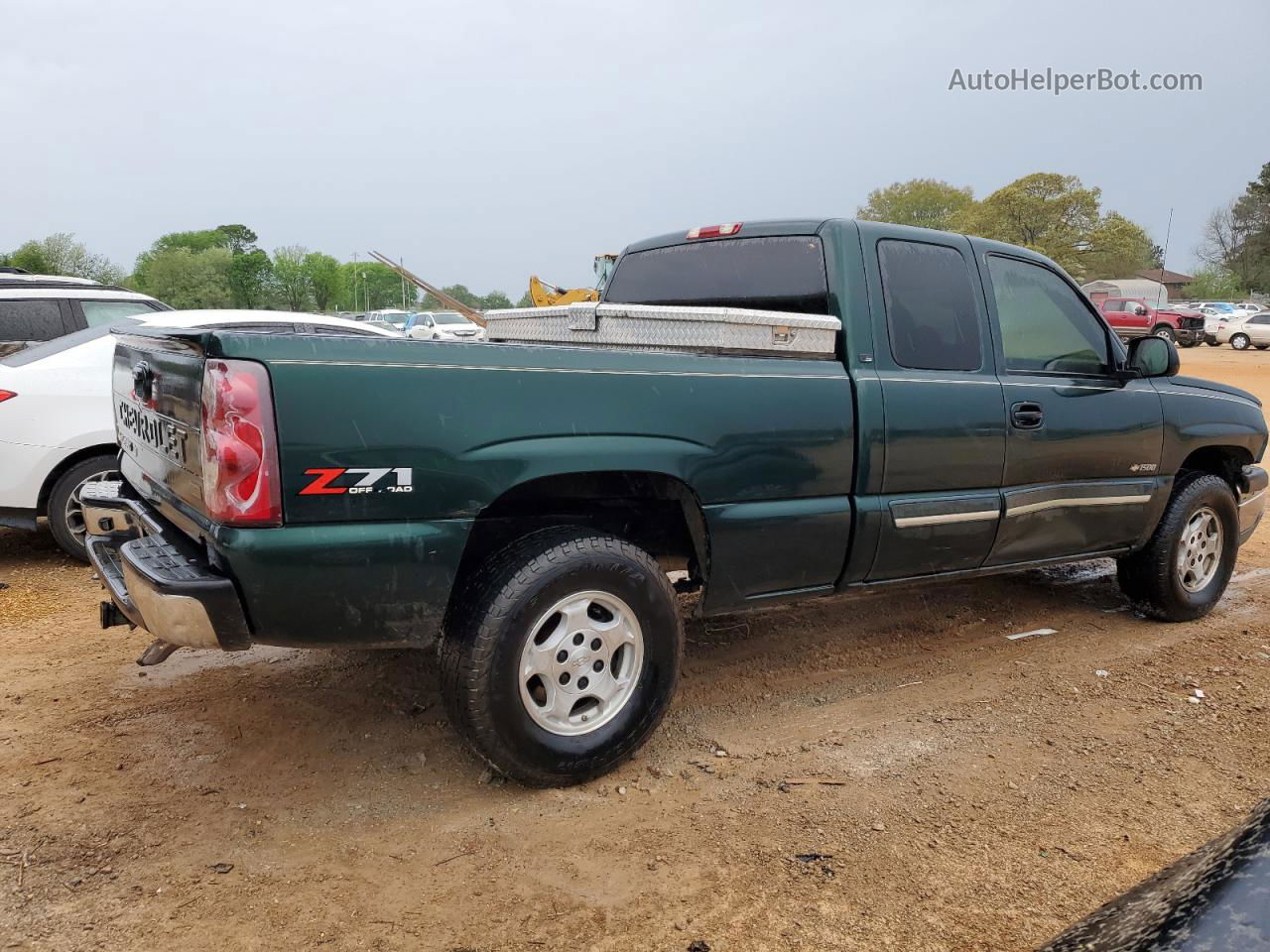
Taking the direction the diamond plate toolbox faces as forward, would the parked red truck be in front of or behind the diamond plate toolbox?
behind

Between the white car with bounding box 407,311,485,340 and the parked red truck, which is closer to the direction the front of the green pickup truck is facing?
the parked red truck

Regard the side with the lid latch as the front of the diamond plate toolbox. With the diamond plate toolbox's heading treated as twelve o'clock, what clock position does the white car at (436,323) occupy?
The white car is roughly at 4 o'clock from the diamond plate toolbox.

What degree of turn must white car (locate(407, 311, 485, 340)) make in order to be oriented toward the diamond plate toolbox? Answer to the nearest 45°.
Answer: approximately 45° to its right

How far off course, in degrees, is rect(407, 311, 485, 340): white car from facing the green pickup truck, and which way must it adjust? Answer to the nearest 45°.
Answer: approximately 45° to its right

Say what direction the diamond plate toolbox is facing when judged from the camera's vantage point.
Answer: facing the viewer and to the left of the viewer

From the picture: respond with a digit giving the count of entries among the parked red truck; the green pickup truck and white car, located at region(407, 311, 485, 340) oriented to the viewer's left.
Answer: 0

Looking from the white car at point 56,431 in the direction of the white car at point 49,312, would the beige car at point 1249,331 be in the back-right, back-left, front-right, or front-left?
front-right

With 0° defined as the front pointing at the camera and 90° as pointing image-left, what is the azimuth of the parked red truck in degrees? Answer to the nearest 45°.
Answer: approximately 315°

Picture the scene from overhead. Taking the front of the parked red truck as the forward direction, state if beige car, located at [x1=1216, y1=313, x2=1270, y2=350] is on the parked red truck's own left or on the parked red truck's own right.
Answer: on the parked red truck's own left

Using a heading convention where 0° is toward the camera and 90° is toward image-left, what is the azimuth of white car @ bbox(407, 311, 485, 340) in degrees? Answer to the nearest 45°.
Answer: approximately 315°

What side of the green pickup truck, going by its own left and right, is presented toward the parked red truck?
front

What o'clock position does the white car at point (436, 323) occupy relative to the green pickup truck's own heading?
The white car is roughly at 10 o'clock from the green pickup truck.

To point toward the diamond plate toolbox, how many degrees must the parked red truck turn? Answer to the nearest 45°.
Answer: approximately 45° to its right

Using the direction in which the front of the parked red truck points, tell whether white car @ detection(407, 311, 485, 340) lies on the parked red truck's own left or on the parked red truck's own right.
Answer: on the parked red truck's own right

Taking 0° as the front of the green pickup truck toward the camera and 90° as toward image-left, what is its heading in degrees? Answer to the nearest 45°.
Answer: approximately 225°
